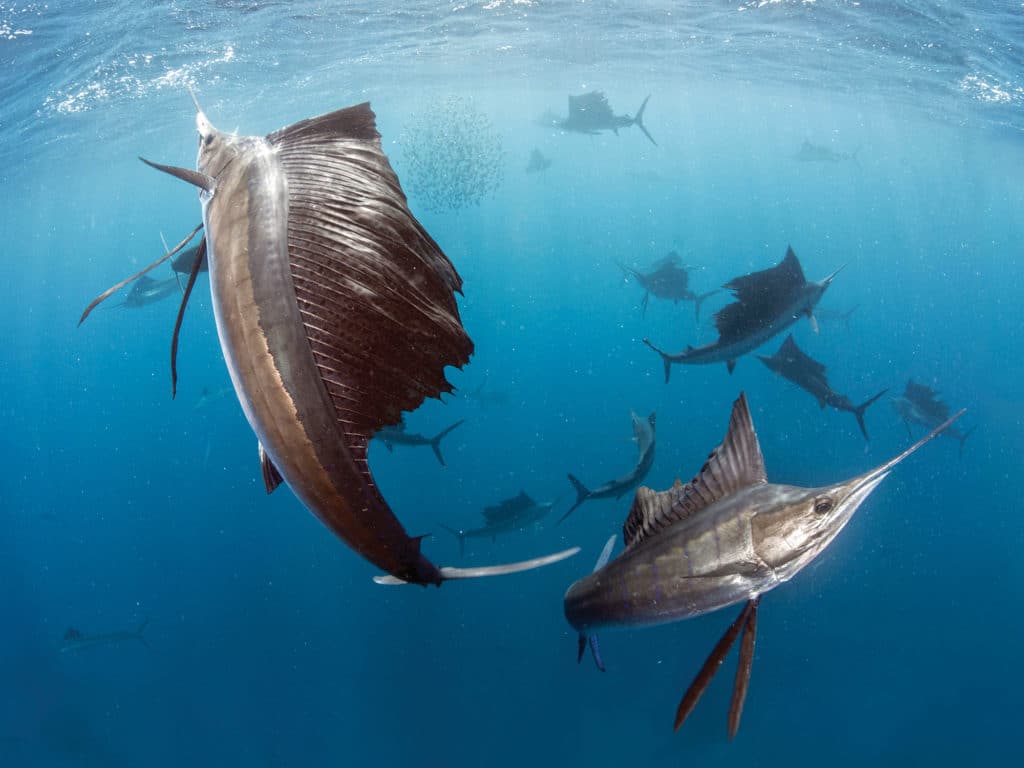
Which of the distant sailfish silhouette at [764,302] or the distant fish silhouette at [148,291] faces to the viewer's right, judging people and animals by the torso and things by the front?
the distant sailfish silhouette

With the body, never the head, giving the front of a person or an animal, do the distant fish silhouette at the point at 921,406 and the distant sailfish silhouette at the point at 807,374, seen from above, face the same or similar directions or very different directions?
same or similar directions

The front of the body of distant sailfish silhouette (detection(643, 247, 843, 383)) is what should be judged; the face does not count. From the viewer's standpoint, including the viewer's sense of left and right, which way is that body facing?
facing to the right of the viewer

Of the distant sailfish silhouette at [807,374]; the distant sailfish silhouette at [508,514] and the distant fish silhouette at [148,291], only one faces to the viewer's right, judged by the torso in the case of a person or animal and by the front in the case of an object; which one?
the distant sailfish silhouette at [508,514]

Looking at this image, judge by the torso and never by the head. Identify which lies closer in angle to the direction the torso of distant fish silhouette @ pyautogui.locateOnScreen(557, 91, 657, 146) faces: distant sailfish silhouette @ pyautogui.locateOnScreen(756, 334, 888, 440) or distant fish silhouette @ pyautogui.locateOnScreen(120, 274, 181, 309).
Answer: the distant fish silhouette

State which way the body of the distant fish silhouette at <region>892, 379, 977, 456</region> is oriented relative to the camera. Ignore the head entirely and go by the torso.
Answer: to the viewer's left

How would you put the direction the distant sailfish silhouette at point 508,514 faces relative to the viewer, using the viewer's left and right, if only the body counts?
facing to the right of the viewer

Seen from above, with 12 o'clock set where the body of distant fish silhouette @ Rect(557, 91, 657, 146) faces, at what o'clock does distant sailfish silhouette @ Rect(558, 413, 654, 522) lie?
The distant sailfish silhouette is roughly at 9 o'clock from the distant fish silhouette.

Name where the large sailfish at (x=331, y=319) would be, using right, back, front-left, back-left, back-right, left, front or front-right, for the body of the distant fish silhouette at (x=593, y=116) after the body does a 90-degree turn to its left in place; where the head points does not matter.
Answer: front

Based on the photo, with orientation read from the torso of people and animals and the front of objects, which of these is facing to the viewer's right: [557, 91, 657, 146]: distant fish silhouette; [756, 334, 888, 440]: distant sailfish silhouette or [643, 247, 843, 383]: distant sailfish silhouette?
[643, 247, 843, 383]: distant sailfish silhouette

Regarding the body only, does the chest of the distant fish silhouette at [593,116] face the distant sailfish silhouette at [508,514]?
no

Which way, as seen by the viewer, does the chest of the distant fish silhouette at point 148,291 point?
to the viewer's left

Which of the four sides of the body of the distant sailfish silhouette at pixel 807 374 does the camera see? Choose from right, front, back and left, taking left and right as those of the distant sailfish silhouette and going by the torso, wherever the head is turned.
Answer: left

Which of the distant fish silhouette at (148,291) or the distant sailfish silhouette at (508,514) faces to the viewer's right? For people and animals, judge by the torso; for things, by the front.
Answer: the distant sailfish silhouette

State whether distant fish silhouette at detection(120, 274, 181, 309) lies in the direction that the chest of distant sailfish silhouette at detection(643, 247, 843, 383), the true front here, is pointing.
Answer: no

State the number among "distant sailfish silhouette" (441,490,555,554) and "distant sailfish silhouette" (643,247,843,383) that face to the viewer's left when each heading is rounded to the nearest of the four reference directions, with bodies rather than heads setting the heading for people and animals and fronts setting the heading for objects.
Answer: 0

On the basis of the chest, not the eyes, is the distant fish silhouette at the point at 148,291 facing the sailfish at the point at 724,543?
no
